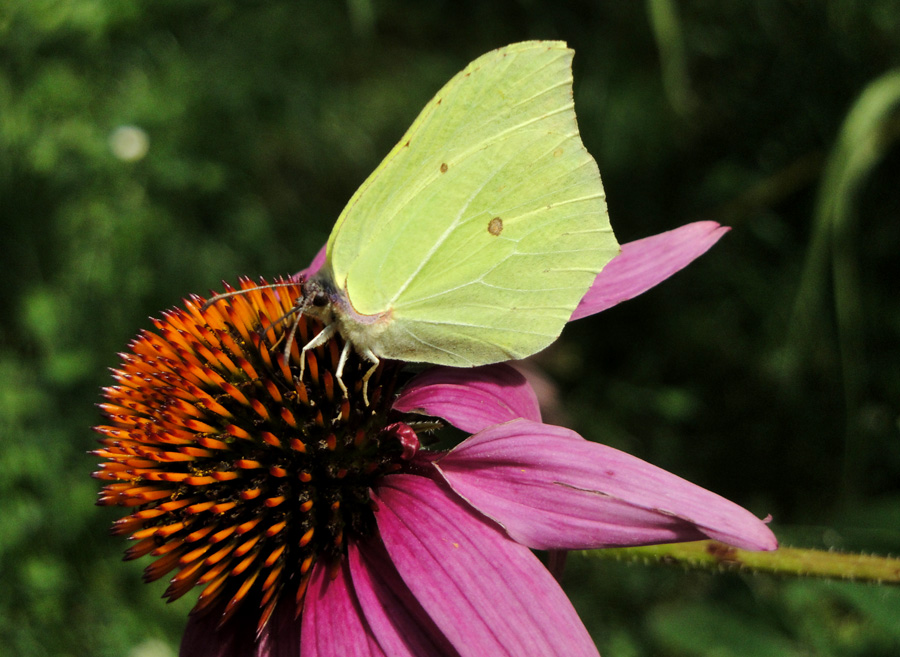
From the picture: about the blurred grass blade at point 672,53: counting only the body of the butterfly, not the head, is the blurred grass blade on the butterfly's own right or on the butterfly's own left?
on the butterfly's own right

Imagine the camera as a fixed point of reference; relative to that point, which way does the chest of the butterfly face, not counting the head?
to the viewer's left

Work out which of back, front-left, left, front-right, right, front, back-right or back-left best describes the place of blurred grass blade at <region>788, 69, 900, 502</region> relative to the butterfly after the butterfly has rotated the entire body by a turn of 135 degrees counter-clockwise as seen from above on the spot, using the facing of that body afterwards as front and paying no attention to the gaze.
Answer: left
